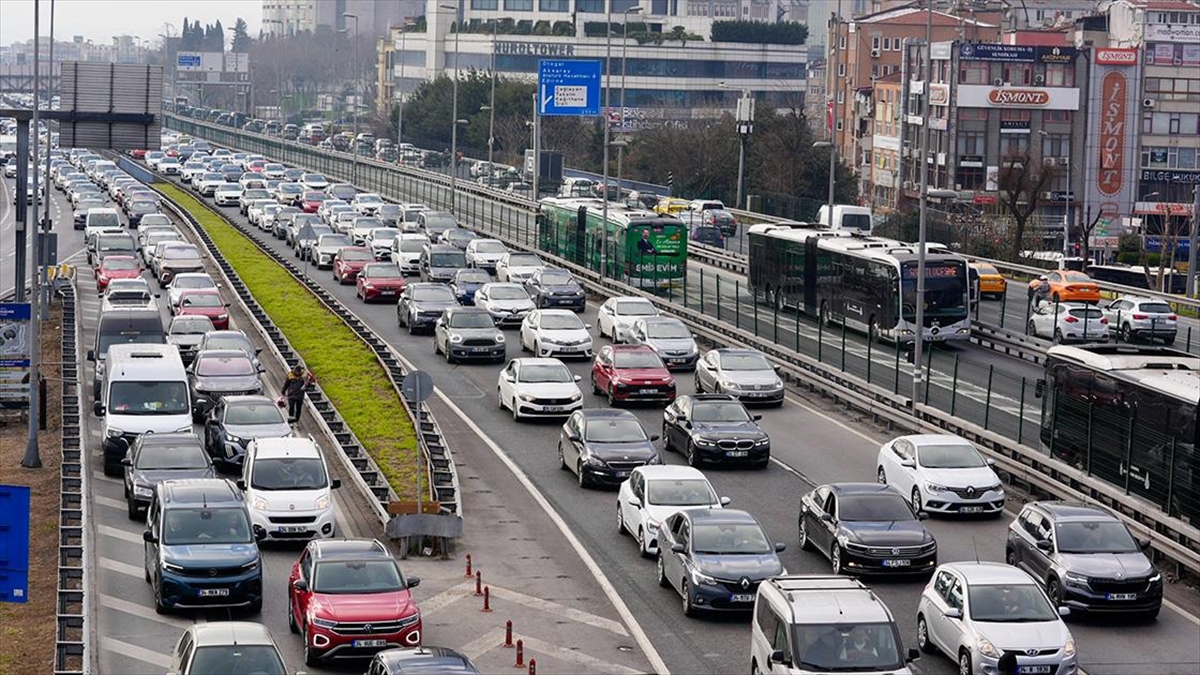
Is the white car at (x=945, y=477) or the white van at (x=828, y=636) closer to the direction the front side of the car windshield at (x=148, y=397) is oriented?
the white van

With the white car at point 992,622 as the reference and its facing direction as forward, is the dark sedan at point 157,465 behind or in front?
behind

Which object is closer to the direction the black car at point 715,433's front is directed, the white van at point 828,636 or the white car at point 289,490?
the white van

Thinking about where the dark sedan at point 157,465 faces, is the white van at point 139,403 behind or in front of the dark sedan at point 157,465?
behind

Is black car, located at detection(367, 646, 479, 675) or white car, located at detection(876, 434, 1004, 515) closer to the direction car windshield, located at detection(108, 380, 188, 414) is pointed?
the black car

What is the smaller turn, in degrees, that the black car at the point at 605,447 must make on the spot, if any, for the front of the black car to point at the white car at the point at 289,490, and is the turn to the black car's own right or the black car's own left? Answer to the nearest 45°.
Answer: approximately 90° to the black car's own right

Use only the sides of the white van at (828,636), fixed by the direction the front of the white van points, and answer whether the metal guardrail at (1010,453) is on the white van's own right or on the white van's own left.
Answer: on the white van's own left

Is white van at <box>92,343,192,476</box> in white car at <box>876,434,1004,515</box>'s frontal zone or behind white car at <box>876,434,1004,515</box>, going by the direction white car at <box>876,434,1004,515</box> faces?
behind

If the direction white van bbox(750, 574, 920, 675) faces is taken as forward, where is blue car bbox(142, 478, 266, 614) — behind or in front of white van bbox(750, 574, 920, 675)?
behind

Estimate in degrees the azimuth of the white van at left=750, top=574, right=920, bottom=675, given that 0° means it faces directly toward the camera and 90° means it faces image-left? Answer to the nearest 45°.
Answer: approximately 315°

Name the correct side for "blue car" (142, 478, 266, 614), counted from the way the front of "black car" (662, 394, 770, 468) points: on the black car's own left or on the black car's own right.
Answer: on the black car's own right

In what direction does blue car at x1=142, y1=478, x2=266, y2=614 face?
toward the camera

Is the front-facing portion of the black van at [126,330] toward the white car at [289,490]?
yes

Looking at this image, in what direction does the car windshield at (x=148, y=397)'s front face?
toward the camera

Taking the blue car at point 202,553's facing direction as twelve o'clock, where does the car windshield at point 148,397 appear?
The car windshield is roughly at 6 o'clock from the blue car.

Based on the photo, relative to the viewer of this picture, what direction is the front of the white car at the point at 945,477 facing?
facing the viewer and to the right of the viewer
